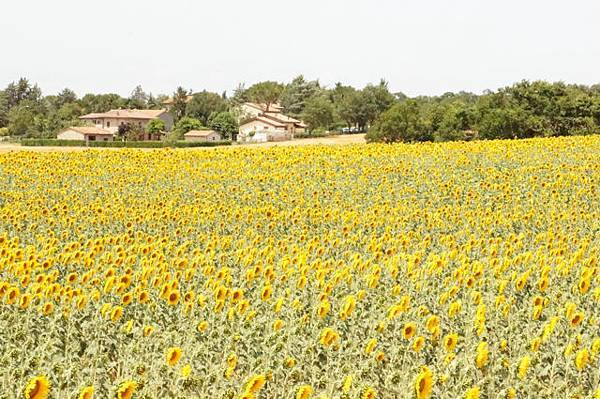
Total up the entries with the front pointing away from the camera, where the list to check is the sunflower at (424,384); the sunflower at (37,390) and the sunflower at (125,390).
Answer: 0

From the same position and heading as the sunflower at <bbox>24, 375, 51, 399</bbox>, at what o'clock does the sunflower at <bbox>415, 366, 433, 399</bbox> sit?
the sunflower at <bbox>415, 366, 433, 399</bbox> is roughly at 8 o'clock from the sunflower at <bbox>24, 375, 51, 399</bbox>.

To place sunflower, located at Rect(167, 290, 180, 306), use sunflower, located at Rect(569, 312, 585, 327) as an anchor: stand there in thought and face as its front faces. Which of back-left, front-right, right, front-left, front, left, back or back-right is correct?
front-right

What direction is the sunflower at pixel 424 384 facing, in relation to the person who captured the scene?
facing the viewer and to the left of the viewer

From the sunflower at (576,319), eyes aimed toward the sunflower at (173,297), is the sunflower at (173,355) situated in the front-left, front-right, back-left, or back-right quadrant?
front-left

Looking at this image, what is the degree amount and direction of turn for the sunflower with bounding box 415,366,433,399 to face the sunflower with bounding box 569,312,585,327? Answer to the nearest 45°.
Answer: approximately 180°

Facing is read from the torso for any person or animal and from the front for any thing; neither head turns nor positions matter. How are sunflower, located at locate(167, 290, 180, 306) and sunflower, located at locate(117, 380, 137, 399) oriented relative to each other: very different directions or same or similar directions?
same or similar directions

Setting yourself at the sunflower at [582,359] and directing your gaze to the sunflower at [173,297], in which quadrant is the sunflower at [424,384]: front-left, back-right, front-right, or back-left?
front-left

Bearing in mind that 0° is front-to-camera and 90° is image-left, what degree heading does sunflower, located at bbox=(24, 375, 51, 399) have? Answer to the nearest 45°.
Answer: approximately 45°

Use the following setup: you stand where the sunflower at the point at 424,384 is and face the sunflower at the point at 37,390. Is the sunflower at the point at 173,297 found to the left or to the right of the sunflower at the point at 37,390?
right

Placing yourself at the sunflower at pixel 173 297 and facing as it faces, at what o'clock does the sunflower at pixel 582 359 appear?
the sunflower at pixel 582 359 is roughly at 9 o'clock from the sunflower at pixel 173 297.

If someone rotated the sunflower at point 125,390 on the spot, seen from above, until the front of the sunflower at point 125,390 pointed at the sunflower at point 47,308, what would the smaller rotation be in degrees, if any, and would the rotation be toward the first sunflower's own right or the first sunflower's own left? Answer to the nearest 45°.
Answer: approximately 135° to the first sunflower's own right

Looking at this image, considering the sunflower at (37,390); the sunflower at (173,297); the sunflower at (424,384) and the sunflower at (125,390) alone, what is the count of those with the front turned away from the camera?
0
